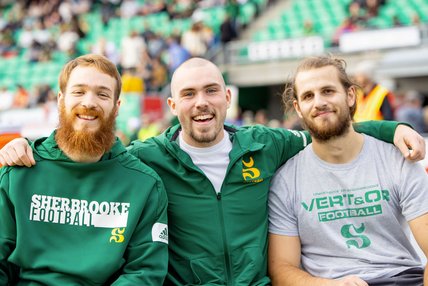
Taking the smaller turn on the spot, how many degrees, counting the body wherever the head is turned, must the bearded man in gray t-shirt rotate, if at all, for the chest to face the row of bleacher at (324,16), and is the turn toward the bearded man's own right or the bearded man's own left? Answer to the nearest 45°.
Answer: approximately 180°

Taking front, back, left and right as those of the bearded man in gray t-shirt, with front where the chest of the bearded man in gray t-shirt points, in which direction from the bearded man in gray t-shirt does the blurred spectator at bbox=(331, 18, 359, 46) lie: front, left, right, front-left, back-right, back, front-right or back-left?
back

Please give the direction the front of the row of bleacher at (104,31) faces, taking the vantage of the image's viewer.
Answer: facing the viewer

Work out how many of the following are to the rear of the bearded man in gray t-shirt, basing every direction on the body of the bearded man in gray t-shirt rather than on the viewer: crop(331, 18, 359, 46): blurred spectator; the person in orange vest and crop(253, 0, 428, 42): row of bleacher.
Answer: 3

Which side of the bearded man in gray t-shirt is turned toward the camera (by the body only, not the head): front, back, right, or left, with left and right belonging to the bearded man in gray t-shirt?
front

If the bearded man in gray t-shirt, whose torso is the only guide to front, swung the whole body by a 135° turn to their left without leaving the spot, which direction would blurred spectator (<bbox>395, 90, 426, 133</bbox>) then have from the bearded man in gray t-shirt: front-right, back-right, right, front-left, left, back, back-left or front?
front-left

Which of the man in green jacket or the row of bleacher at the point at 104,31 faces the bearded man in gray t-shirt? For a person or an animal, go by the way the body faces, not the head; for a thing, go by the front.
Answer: the row of bleacher

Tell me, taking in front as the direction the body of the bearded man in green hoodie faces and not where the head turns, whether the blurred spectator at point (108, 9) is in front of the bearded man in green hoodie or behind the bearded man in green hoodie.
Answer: behind

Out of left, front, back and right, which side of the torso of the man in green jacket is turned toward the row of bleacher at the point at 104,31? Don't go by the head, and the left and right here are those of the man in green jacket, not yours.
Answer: back

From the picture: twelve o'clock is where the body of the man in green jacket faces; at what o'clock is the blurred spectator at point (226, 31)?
The blurred spectator is roughly at 6 o'clock from the man in green jacket.
